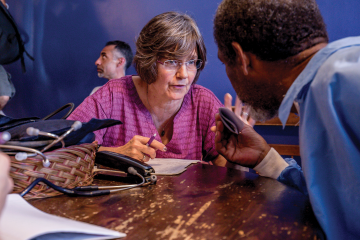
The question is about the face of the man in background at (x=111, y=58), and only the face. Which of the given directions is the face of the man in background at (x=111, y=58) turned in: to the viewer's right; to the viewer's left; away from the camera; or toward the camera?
to the viewer's left

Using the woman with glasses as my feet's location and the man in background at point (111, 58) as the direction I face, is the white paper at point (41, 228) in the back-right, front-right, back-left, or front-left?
back-left

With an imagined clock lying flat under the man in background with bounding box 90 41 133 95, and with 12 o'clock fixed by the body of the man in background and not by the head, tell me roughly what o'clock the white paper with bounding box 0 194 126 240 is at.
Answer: The white paper is roughly at 9 o'clock from the man in background.

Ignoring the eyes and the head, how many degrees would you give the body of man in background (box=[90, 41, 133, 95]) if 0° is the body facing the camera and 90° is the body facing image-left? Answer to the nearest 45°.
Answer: approximately 90°

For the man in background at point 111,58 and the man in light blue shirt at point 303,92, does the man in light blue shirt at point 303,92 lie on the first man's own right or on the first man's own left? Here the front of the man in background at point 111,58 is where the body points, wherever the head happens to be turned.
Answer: on the first man's own left

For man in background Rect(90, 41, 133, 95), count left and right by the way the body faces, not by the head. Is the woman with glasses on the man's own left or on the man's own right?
on the man's own left

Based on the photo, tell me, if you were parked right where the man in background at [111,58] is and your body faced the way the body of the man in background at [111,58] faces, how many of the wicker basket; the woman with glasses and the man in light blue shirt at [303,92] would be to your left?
3

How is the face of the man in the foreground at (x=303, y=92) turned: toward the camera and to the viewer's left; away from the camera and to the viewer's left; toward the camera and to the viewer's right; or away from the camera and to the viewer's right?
away from the camera and to the viewer's left

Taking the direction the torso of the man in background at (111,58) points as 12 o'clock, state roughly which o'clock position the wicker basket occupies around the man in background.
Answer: The wicker basket is roughly at 9 o'clock from the man in background.

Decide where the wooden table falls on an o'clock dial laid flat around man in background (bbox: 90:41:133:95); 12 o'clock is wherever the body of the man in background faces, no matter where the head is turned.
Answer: The wooden table is roughly at 9 o'clock from the man in background.
